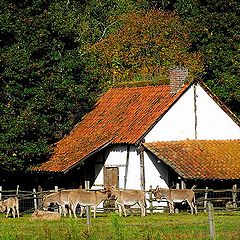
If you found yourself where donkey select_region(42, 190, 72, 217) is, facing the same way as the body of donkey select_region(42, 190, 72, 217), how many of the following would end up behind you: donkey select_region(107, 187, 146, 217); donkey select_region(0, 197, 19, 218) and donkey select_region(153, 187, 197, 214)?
2

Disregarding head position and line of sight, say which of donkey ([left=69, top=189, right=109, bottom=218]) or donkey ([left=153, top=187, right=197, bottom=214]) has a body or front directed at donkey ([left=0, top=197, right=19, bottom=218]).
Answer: donkey ([left=153, top=187, right=197, bottom=214])

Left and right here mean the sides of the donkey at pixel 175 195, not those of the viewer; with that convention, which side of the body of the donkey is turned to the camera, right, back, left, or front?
left

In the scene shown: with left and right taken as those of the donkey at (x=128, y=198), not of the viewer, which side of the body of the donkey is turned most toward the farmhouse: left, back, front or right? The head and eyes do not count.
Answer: right

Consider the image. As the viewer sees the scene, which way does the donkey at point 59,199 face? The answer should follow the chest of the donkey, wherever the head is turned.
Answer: to the viewer's left

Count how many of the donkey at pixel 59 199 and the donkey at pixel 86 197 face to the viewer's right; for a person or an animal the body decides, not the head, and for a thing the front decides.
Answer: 1

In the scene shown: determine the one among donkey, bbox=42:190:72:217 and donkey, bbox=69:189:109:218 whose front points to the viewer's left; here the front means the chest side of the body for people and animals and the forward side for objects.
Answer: donkey, bbox=42:190:72:217

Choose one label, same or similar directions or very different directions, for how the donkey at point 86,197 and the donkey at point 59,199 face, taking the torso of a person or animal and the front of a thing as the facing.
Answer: very different directions
